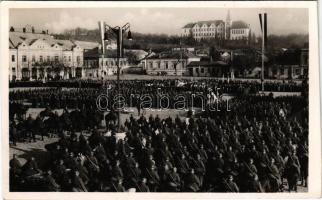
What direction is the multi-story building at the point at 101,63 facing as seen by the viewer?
toward the camera

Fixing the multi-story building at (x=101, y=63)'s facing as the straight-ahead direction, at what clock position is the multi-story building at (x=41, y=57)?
the multi-story building at (x=41, y=57) is roughly at 3 o'clock from the multi-story building at (x=101, y=63).

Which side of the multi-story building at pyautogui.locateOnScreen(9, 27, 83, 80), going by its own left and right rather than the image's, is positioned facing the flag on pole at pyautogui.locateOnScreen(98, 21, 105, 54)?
left

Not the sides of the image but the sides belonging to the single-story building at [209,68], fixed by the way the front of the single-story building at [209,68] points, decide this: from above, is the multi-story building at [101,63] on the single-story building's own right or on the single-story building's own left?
on the single-story building's own right

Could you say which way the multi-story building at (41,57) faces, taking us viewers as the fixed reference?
facing the viewer

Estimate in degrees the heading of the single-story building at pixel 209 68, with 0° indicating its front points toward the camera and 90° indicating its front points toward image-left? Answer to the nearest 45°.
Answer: approximately 0°
